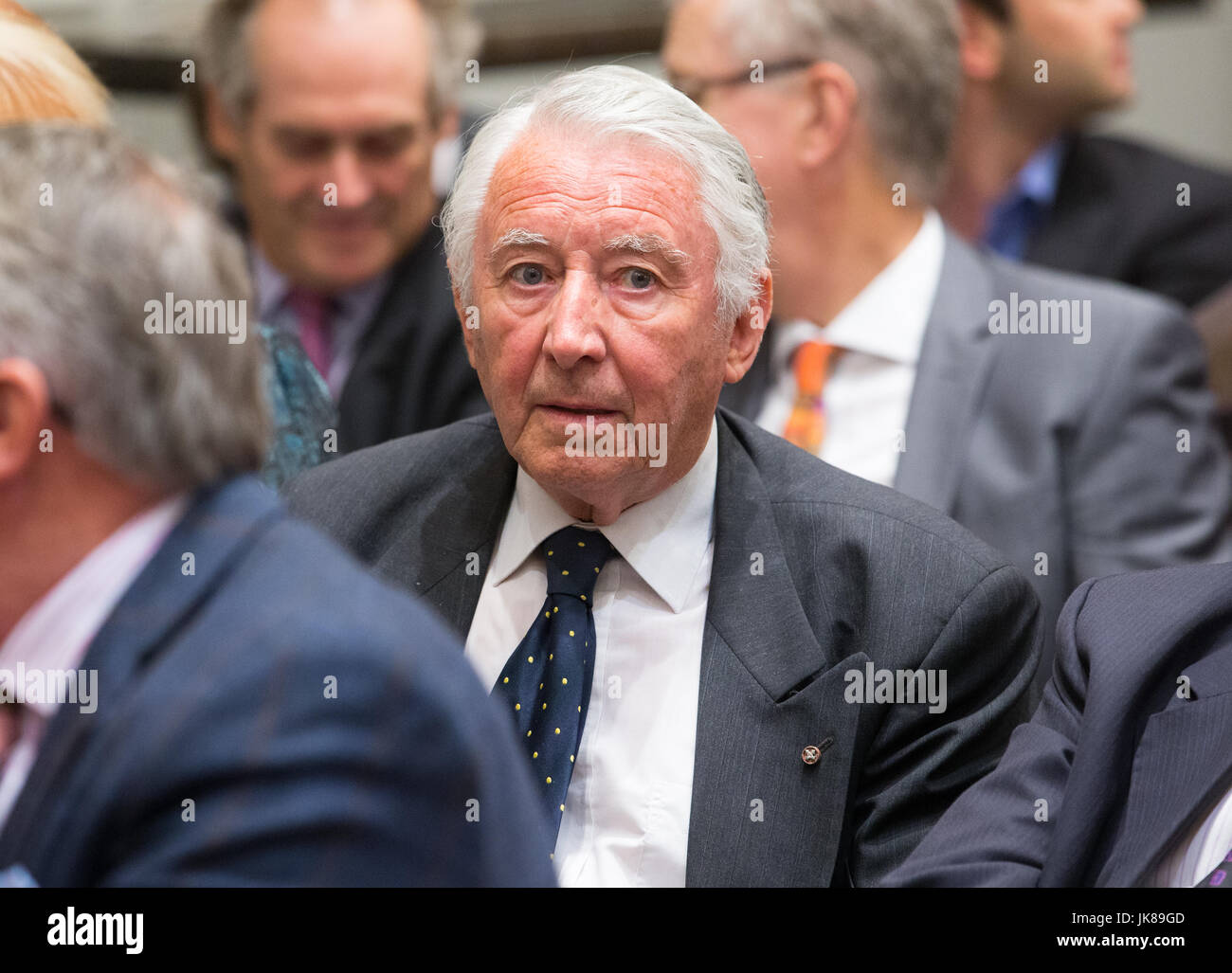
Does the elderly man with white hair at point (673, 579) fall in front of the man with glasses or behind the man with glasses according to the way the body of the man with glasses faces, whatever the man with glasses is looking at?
in front

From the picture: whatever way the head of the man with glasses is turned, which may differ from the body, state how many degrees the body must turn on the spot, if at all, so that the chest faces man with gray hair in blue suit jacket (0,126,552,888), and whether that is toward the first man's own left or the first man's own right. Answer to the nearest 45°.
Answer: approximately 45° to the first man's own left

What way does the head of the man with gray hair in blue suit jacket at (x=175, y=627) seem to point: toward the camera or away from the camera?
away from the camera

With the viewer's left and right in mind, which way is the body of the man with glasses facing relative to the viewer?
facing the viewer and to the left of the viewer
